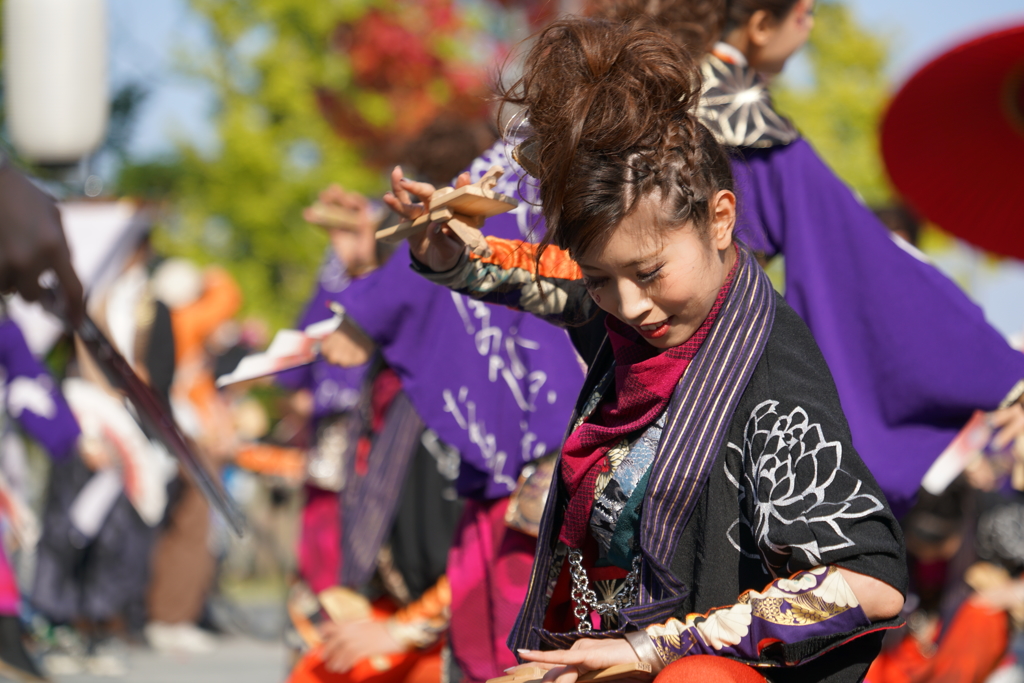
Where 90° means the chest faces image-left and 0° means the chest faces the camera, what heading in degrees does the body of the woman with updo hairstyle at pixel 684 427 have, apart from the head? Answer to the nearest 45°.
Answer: approximately 45°

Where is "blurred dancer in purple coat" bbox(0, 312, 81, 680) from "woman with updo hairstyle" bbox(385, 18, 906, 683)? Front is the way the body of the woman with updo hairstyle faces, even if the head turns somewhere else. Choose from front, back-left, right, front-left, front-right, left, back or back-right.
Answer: right

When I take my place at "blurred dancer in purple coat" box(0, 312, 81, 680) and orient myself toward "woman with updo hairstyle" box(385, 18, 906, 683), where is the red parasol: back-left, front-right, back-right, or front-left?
front-left

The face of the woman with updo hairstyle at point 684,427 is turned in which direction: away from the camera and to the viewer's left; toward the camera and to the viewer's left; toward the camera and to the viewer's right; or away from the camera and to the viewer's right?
toward the camera and to the viewer's left

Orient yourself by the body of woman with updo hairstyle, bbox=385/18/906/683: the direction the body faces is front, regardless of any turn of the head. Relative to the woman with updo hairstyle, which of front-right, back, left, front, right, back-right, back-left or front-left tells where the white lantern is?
right

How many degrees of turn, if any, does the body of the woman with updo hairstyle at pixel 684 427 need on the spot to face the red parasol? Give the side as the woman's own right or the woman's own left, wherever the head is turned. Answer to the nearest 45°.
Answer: approximately 135° to the woman's own right

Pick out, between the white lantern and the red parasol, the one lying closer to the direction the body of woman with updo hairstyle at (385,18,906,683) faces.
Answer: the white lantern
